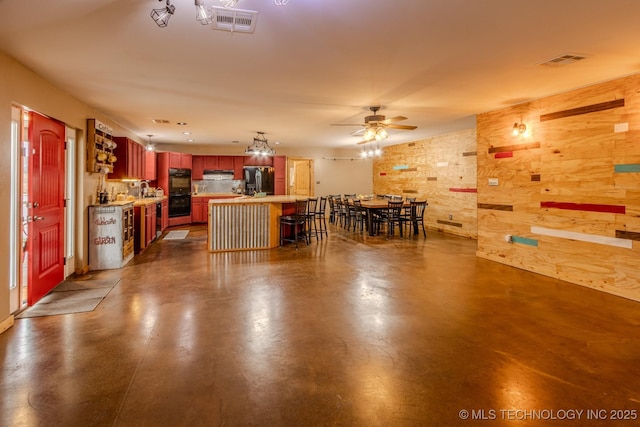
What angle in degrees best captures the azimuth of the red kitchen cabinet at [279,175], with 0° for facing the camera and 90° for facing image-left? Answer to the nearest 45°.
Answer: approximately 0°

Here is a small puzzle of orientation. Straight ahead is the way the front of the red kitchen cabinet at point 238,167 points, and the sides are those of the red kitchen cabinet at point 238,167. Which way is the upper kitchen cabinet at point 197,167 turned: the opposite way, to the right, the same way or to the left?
the same way

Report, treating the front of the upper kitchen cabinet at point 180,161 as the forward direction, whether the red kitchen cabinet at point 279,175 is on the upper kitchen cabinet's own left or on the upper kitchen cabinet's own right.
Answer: on the upper kitchen cabinet's own left

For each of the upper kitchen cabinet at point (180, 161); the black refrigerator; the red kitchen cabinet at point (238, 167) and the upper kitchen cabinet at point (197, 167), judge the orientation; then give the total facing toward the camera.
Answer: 4

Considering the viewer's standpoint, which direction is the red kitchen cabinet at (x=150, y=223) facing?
facing the viewer and to the right of the viewer

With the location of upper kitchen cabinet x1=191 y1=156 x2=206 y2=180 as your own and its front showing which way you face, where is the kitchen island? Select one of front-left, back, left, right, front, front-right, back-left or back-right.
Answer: front

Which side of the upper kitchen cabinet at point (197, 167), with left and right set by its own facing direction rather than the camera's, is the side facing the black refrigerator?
left

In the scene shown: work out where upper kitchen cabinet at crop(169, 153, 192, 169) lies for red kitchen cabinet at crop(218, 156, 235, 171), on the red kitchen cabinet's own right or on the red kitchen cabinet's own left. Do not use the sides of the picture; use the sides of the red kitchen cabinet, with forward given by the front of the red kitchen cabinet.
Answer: on the red kitchen cabinet's own right

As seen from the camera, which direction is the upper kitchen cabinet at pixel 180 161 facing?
toward the camera

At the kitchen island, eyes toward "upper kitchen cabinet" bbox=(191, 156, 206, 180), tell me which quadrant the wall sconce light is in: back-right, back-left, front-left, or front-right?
back-right

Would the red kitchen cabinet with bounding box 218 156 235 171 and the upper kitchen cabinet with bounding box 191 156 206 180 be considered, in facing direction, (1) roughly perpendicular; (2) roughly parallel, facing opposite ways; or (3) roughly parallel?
roughly parallel

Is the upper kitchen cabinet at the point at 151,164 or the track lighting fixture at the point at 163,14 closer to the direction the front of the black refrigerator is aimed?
the track lighting fixture

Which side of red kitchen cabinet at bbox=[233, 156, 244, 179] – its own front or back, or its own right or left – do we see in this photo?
front

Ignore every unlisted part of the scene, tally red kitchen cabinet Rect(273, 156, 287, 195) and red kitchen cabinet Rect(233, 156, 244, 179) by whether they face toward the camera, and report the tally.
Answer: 2

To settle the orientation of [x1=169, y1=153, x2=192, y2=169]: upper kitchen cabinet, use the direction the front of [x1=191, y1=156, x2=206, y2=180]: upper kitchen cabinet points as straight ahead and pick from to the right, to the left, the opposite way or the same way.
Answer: the same way

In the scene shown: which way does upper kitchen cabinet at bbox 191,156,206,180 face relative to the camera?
toward the camera

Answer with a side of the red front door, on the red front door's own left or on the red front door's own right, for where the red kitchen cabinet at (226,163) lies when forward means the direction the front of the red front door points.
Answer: on the red front door's own left
